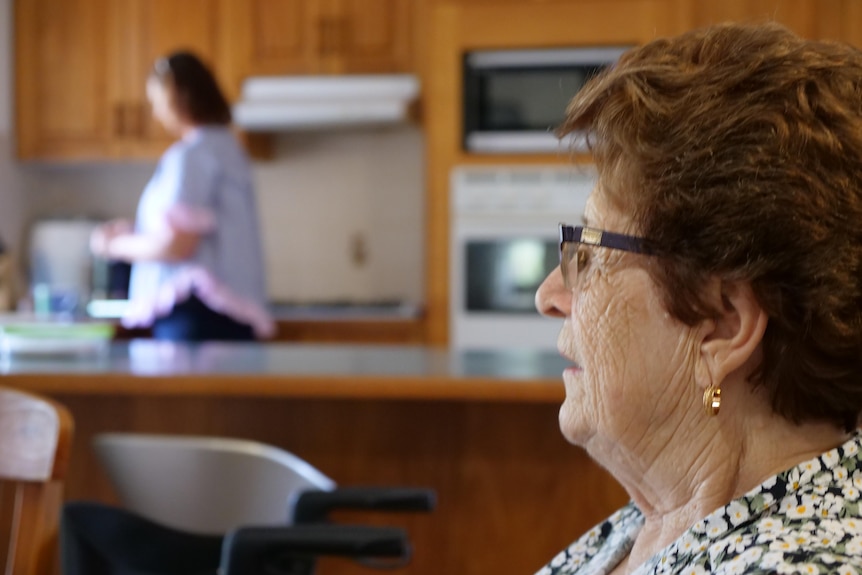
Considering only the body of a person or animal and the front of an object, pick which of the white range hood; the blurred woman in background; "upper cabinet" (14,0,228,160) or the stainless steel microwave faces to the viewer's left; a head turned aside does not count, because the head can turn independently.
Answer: the blurred woman in background

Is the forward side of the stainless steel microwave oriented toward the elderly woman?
yes

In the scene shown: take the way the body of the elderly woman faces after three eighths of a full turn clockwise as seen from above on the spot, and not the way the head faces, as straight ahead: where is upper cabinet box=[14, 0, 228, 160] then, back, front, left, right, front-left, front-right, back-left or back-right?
left

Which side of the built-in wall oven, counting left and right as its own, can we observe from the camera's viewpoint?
front

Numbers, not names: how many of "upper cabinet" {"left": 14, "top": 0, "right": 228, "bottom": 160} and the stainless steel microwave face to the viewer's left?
0

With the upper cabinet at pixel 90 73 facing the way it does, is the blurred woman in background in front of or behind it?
in front

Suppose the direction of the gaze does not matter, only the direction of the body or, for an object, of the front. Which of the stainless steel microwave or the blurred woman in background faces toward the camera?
the stainless steel microwave

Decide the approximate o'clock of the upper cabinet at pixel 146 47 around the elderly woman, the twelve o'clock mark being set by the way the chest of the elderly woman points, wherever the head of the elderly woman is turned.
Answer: The upper cabinet is roughly at 2 o'clock from the elderly woman.

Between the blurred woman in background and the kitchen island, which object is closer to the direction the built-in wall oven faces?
the kitchen island

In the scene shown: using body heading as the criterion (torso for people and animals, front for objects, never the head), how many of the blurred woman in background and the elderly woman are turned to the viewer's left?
2

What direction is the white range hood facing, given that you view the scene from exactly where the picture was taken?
facing the viewer

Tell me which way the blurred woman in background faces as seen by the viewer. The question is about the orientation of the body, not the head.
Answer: to the viewer's left

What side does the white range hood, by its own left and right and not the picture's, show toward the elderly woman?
front

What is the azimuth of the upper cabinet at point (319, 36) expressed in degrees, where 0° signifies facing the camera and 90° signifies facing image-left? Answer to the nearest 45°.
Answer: approximately 0°

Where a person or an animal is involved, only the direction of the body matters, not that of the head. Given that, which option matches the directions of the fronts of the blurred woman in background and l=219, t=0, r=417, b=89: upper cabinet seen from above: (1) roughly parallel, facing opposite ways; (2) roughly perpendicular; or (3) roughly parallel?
roughly perpendicular

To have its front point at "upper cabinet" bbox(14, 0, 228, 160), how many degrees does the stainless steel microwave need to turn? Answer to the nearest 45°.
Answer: approximately 90° to its right

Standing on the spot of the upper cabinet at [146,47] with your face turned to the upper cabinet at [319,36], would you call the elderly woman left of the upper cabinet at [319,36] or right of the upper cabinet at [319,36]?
right

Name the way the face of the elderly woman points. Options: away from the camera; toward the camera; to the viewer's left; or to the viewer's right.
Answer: to the viewer's left

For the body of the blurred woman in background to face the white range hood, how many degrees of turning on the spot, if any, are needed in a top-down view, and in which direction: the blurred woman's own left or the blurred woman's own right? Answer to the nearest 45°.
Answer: approximately 135° to the blurred woman's own right
